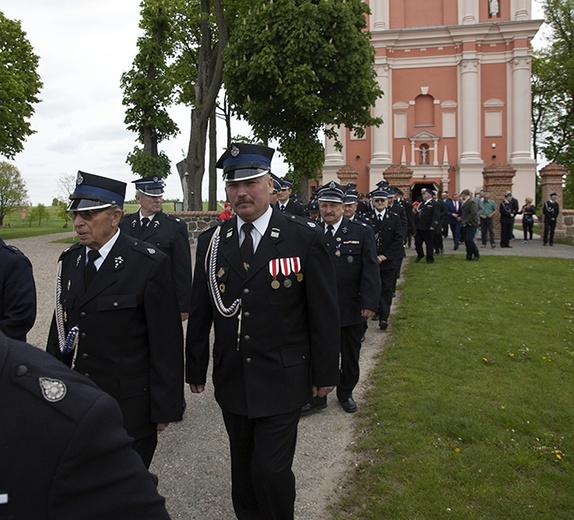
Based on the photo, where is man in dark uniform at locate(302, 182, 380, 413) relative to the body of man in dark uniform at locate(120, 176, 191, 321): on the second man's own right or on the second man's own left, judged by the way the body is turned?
on the second man's own left

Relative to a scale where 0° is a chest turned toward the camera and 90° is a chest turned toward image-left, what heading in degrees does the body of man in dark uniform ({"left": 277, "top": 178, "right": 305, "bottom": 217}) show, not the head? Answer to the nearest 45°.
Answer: approximately 45°

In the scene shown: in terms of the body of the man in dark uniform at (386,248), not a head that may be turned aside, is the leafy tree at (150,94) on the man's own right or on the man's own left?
on the man's own right

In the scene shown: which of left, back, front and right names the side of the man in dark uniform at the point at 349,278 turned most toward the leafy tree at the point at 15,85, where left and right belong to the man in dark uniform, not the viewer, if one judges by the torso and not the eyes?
right

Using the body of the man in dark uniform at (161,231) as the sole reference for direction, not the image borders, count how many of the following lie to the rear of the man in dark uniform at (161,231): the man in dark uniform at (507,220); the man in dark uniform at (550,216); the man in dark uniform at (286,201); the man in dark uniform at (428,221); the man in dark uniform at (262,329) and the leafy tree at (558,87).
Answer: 5
